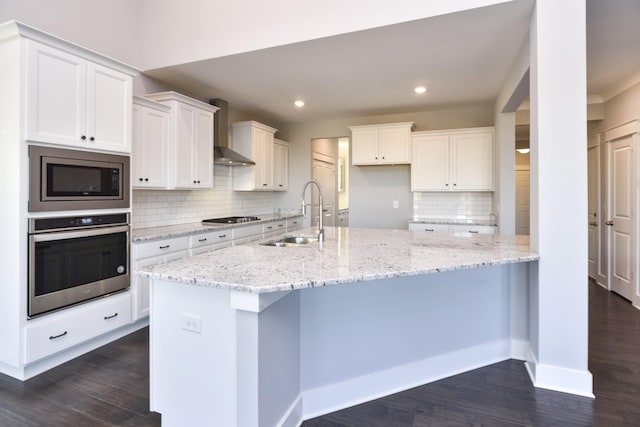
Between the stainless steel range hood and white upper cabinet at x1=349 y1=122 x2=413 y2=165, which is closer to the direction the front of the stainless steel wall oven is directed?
the white upper cabinet

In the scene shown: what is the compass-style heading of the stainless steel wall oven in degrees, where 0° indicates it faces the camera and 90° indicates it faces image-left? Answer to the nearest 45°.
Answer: approximately 315°

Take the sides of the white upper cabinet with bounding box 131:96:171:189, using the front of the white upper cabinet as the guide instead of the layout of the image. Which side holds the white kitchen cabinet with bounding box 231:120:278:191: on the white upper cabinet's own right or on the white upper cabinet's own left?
on the white upper cabinet's own left

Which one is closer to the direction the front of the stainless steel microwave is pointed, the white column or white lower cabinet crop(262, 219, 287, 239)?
the white column

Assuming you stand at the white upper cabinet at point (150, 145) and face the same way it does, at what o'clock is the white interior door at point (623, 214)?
The white interior door is roughly at 11 o'clock from the white upper cabinet.

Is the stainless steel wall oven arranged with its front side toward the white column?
yes

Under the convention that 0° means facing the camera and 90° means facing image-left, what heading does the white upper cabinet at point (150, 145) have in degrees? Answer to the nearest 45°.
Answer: approximately 315°

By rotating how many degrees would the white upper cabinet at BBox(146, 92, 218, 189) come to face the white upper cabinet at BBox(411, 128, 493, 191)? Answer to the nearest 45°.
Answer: approximately 45° to its left

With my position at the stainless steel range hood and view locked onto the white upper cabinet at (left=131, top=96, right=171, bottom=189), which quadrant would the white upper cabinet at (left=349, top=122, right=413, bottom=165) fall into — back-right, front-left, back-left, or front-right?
back-left

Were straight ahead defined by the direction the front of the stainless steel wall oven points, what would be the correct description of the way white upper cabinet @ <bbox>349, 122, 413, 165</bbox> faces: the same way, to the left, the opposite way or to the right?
to the right

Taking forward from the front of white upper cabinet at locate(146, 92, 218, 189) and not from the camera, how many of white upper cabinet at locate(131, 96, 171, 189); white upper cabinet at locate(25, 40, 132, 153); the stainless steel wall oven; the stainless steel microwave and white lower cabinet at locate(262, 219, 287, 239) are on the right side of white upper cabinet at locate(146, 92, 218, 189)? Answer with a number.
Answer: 4

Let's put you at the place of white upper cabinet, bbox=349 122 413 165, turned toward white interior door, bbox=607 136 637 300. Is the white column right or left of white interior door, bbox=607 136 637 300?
right
